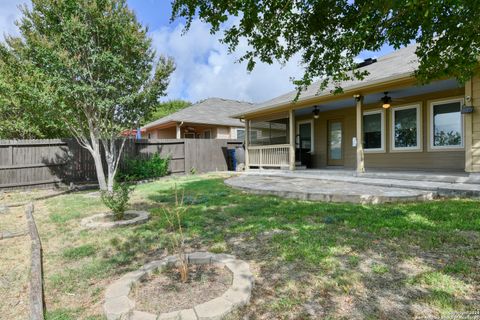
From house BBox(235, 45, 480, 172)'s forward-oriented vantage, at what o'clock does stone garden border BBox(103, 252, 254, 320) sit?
The stone garden border is roughly at 11 o'clock from the house.

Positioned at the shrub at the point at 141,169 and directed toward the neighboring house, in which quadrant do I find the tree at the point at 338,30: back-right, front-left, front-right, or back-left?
back-right

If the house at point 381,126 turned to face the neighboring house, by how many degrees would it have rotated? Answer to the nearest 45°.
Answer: approximately 90° to its right

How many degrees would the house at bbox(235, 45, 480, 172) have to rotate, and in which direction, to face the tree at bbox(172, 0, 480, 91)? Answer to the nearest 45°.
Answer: approximately 45° to its left

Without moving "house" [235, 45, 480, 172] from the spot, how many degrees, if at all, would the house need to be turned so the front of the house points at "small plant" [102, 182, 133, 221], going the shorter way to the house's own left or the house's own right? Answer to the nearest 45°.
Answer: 0° — it already faces it

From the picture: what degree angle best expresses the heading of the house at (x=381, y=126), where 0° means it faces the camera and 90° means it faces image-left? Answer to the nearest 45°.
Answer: approximately 45°
